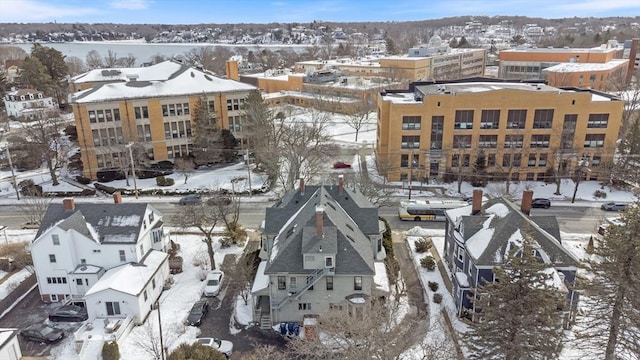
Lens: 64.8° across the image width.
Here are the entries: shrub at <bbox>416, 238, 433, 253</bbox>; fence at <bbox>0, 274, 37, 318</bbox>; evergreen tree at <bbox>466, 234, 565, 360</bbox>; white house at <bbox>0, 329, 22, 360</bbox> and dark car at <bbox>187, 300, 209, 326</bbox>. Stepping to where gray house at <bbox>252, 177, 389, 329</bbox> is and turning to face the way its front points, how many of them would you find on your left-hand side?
3

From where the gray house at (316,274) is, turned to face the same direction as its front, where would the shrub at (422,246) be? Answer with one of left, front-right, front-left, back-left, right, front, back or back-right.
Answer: front-right

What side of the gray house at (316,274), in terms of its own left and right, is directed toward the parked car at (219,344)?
left

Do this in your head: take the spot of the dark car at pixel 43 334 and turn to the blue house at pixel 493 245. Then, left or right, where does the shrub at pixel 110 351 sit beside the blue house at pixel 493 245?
right

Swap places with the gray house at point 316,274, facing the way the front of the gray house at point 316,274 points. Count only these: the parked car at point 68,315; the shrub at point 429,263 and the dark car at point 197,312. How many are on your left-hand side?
2

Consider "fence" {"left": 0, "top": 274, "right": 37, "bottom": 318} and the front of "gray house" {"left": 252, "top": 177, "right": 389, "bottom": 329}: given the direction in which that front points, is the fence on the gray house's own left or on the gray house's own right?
on the gray house's own left

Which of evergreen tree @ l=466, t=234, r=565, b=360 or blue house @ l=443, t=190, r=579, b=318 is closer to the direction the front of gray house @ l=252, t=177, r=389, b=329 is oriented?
the blue house

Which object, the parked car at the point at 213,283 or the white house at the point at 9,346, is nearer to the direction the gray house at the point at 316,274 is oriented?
the parked car

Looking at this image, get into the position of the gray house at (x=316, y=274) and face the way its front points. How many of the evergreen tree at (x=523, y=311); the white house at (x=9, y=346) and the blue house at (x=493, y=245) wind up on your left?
1

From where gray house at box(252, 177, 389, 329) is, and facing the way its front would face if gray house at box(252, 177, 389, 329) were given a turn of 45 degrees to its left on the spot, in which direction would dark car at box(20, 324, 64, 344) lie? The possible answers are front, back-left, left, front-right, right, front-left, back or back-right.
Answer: front-left

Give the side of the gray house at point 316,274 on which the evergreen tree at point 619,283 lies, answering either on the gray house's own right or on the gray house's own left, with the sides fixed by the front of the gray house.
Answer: on the gray house's own right

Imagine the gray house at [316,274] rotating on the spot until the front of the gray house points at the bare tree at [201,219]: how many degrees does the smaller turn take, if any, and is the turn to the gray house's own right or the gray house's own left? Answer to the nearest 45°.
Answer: approximately 45° to the gray house's own left

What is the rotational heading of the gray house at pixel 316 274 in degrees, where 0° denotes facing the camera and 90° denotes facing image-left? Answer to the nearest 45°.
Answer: approximately 180°

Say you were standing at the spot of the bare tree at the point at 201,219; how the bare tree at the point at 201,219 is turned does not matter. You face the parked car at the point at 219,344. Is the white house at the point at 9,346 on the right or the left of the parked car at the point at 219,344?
right

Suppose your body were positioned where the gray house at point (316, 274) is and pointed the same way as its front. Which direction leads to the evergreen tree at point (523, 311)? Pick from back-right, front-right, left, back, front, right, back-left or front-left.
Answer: back-right
